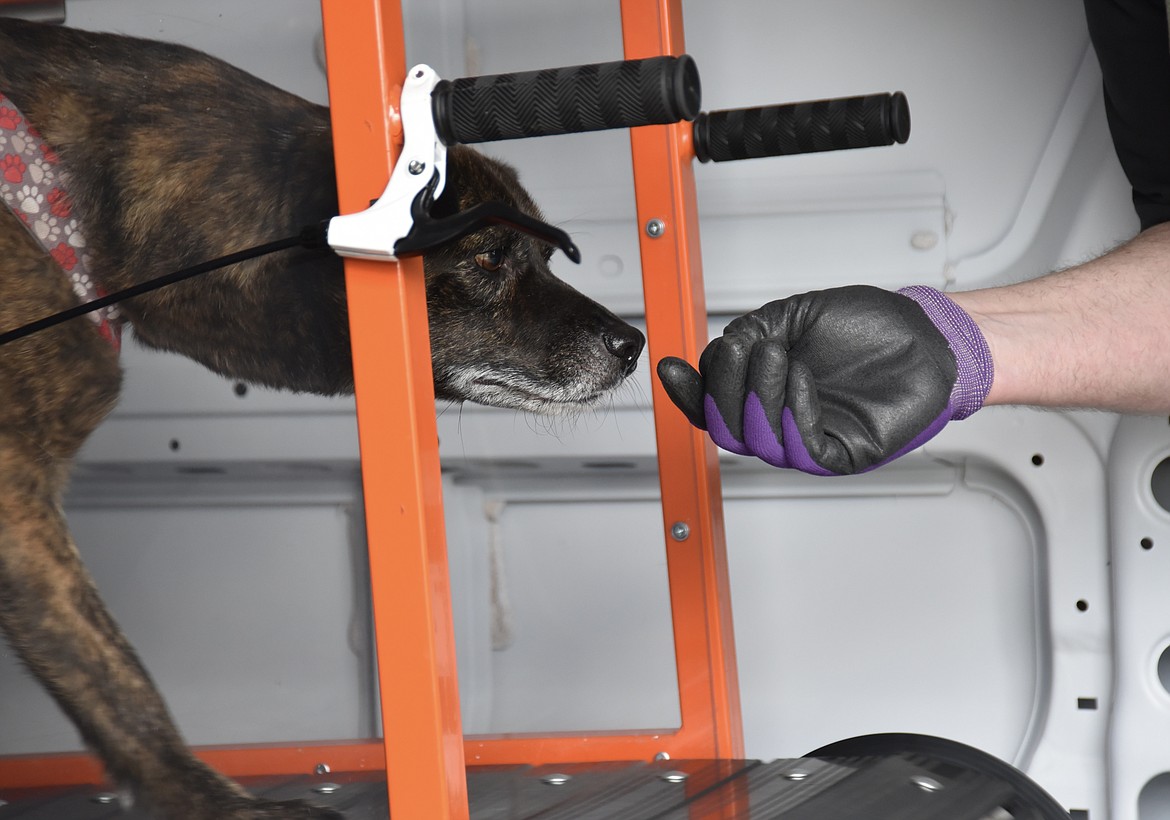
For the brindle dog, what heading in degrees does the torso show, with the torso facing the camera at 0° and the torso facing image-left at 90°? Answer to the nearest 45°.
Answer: approximately 270°
